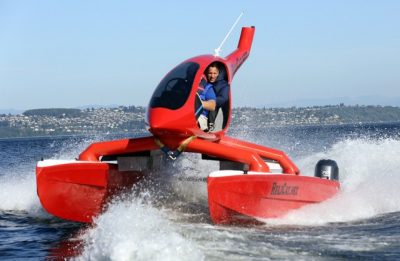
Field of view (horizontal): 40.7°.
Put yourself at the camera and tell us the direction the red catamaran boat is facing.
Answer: facing the viewer and to the left of the viewer
